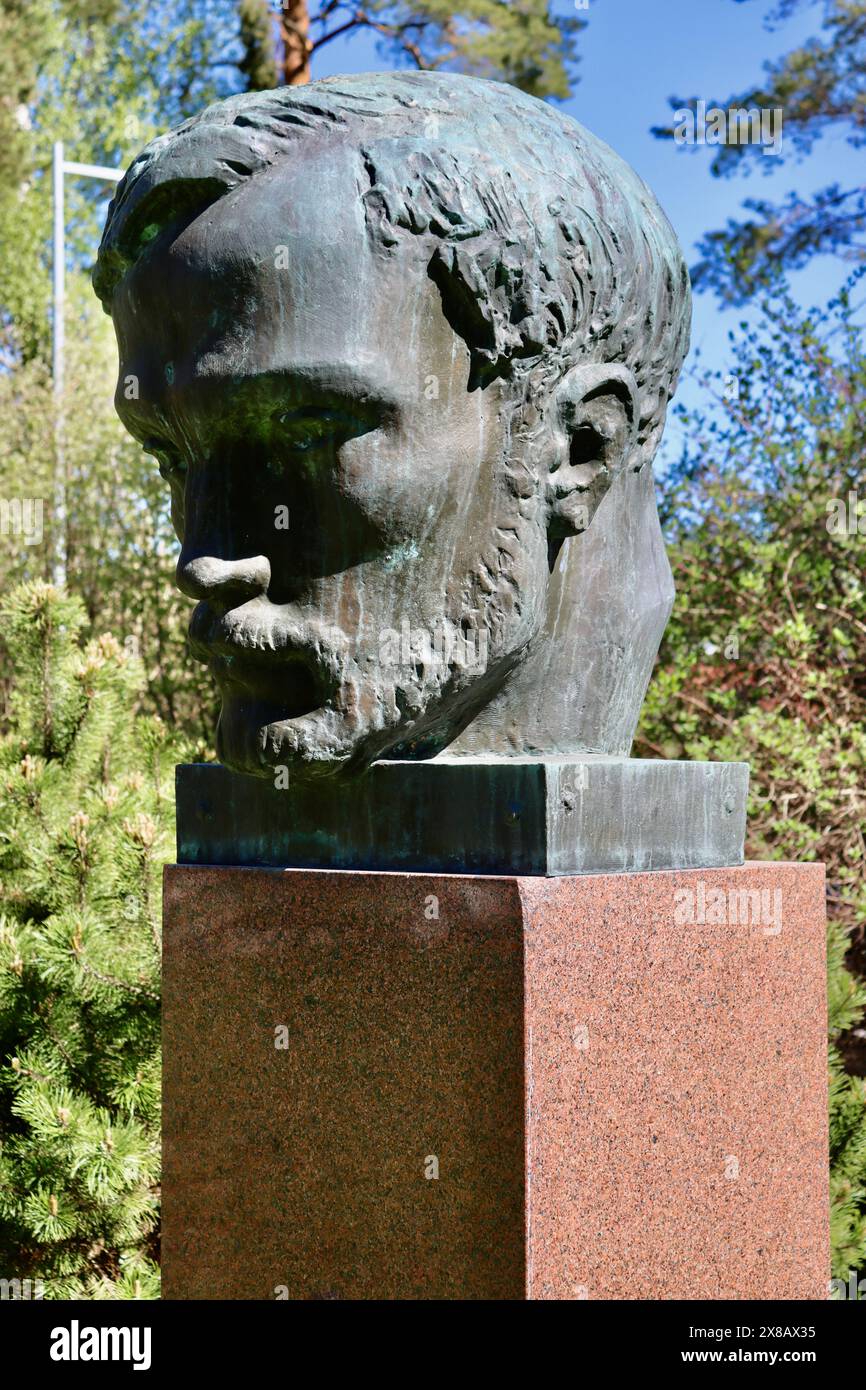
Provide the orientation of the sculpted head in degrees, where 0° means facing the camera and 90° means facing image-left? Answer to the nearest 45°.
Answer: approximately 45°

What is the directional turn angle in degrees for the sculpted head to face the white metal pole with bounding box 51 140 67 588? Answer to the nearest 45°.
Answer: approximately 135° to its right

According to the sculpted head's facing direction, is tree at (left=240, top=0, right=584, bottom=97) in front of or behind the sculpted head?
behind
